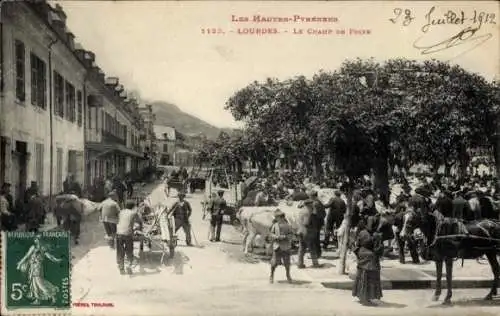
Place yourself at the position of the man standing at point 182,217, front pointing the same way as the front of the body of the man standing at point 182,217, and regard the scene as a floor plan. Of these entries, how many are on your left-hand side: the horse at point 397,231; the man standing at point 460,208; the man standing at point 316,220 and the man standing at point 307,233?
4

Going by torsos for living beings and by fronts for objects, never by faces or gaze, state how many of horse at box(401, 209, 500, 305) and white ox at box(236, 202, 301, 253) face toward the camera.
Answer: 0

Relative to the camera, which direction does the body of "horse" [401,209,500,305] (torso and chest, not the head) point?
to the viewer's left
